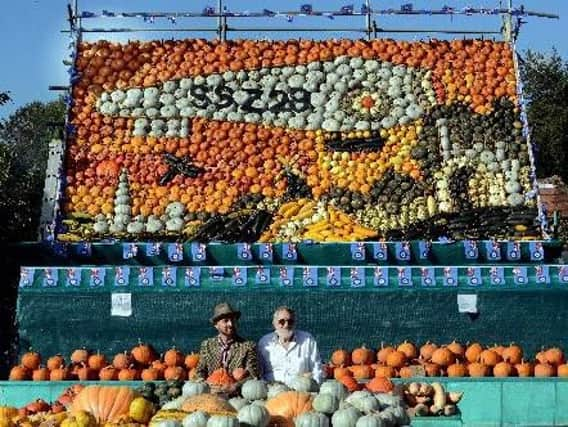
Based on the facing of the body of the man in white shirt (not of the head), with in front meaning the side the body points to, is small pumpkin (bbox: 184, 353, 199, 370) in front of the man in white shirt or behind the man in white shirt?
behind

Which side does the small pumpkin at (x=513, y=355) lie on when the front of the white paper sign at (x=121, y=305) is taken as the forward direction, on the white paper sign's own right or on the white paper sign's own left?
on the white paper sign's own left

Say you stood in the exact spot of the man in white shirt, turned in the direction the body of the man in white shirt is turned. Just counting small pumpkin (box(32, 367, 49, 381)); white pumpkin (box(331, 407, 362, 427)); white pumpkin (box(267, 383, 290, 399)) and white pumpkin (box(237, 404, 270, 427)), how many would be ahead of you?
3

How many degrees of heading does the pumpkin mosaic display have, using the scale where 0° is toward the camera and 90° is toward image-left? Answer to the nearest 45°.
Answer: approximately 0°

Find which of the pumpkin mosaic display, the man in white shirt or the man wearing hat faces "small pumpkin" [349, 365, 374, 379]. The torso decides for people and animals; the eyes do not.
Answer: the pumpkin mosaic display

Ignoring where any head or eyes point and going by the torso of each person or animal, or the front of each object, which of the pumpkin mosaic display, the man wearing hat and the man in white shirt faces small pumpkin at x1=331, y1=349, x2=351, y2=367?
the pumpkin mosaic display

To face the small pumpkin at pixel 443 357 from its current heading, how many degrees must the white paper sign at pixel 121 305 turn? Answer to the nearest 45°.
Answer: approximately 90° to its left

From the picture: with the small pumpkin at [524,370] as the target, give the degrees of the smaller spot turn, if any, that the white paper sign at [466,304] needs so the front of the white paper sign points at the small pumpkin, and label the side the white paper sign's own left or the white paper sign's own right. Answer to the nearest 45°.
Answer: approximately 45° to the white paper sign's own left

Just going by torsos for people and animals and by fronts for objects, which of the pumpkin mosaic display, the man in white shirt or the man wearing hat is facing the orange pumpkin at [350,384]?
the pumpkin mosaic display
